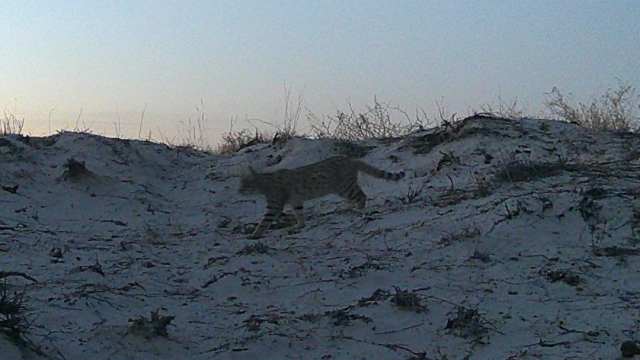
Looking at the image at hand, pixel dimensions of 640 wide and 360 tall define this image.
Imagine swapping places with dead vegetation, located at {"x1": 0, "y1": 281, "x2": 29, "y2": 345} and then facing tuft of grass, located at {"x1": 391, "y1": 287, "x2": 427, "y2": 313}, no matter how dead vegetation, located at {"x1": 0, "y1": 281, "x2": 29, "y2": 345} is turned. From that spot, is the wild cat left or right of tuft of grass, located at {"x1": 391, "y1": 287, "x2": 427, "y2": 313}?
left

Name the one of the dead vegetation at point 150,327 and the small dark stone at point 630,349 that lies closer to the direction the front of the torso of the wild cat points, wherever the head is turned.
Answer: the dead vegetation

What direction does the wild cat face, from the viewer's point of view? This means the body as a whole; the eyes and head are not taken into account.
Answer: to the viewer's left

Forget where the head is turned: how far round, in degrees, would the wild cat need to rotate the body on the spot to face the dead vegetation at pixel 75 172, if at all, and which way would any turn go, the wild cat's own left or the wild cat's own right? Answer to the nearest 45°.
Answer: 0° — it already faces it

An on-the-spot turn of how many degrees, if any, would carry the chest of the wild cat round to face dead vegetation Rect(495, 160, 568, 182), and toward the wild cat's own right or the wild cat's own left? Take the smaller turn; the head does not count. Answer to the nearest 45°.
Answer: approximately 135° to the wild cat's own right

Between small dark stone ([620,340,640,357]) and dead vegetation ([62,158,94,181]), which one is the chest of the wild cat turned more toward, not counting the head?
the dead vegetation

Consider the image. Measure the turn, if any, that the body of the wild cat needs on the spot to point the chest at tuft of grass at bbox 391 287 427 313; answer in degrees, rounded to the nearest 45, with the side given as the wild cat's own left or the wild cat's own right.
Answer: approximately 90° to the wild cat's own left

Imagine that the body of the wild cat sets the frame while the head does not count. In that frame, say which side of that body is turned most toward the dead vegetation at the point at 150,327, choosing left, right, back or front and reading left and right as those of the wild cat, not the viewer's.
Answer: left

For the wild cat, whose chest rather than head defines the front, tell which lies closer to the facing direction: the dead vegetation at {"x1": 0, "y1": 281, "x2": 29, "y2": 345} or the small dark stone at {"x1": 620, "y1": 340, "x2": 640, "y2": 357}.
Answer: the dead vegetation
